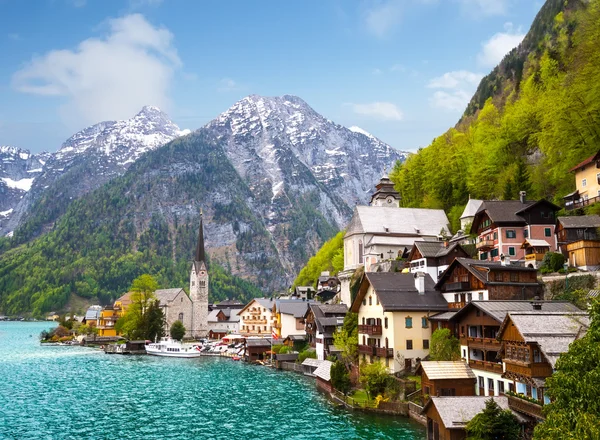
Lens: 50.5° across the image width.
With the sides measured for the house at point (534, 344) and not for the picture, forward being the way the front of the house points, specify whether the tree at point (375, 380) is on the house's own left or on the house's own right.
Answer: on the house's own right

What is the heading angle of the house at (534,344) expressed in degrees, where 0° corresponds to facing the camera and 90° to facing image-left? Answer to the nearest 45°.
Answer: approximately 45°

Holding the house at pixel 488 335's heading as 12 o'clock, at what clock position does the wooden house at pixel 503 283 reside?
The wooden house is roughly at 5 o'clock from the house.

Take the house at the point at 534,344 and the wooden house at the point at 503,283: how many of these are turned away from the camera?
0

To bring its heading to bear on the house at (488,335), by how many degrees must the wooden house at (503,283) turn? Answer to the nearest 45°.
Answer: approximately 45° to its left

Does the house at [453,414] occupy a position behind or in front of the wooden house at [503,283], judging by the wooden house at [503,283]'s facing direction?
in front

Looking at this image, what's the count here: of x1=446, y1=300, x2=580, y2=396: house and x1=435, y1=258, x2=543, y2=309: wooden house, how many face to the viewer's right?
0

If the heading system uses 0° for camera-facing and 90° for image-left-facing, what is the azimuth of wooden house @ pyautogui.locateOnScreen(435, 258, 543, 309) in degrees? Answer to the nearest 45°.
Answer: approximately 45°

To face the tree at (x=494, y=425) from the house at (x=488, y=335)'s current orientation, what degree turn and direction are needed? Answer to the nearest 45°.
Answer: approximately 45° to its left

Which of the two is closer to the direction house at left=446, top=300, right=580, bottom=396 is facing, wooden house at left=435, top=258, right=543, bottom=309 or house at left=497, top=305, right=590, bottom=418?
the house

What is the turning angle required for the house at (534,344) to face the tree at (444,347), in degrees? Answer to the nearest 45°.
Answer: approximately 90° to its right
